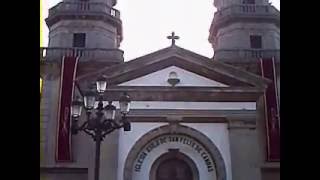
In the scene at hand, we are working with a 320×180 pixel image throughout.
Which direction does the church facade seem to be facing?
toward the camera
